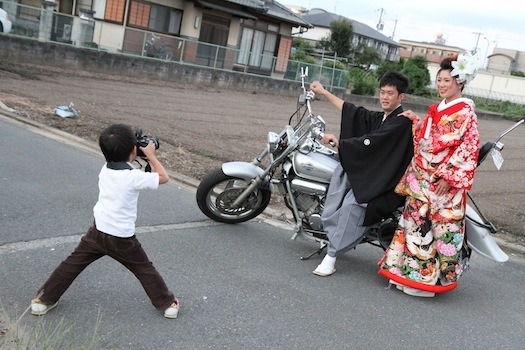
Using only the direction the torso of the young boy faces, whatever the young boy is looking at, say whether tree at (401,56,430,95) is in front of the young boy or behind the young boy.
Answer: in front

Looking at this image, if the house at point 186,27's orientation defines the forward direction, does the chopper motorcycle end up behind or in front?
in front

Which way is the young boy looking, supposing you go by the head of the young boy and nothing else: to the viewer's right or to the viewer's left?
to the viewer's right

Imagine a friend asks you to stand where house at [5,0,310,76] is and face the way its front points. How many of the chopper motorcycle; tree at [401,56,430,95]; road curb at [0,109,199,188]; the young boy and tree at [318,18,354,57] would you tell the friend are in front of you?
3

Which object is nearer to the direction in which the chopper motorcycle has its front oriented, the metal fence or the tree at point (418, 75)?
the metal fence

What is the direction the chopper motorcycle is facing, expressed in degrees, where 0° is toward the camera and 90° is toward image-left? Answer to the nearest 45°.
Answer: approximately 90°

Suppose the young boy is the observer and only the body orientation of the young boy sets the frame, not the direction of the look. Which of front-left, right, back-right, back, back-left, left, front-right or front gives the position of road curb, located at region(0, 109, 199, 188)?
front-left

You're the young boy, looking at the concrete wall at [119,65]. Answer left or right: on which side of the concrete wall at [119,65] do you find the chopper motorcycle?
right

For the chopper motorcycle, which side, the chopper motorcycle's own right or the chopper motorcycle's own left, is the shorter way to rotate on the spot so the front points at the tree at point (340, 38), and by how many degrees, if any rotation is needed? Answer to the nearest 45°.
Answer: approximately 90° to the chopper motorcycle's own right

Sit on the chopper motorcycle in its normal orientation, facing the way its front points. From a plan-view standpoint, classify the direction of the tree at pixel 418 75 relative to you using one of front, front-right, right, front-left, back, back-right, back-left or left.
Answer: right

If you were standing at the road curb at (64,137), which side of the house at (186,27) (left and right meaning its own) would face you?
front

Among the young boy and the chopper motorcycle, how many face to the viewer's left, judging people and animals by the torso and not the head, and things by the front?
1

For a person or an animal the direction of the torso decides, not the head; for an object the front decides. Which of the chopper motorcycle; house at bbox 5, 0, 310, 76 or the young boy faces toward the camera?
the house

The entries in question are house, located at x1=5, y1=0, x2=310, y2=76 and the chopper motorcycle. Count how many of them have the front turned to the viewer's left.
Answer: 1

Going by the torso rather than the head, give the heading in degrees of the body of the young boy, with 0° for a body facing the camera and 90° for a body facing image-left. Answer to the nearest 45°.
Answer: approximately 225°

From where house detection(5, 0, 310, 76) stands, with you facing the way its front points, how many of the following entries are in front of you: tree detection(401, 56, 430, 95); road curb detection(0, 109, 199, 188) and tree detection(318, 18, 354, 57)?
1

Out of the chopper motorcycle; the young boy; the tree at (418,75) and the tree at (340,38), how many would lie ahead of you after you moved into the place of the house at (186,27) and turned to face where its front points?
2

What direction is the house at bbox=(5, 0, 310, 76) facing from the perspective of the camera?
toward the camera
